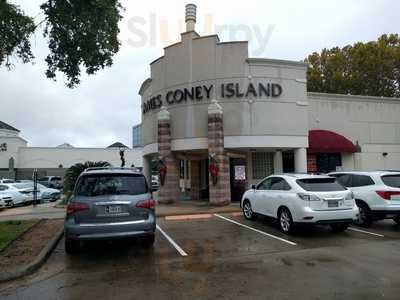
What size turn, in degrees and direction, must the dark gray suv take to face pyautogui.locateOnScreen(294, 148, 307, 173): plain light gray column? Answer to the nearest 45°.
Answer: approximately 45° to its right

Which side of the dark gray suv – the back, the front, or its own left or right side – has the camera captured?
back

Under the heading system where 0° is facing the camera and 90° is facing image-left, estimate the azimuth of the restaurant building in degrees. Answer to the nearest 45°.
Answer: approximately 45°

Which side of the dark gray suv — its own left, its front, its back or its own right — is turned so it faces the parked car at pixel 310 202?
right

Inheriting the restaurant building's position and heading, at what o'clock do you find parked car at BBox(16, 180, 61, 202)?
The parked car is roughly at 2 o'clock from the restaurant building.

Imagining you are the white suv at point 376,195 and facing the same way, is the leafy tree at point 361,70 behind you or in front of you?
in front

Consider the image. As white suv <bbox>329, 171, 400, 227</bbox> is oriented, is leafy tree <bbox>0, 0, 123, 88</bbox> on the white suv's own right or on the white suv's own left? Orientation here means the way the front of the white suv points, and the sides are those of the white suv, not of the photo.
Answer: on the white suv's own left

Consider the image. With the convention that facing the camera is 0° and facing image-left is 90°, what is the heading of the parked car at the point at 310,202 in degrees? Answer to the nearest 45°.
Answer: approximately 135°

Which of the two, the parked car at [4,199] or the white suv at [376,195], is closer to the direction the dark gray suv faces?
the parked car

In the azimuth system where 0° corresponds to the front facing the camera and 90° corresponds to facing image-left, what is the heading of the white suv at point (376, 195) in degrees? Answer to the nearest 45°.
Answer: approximately 135°

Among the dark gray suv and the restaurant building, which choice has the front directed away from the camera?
the dark gray suv

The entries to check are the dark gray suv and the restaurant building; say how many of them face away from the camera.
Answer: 1

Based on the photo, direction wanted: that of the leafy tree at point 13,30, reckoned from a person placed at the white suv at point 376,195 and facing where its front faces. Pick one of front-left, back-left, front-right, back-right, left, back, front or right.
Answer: left
